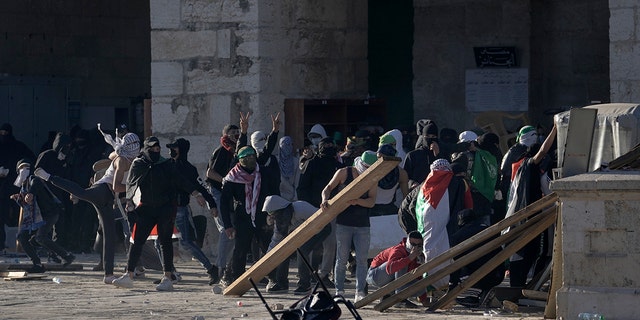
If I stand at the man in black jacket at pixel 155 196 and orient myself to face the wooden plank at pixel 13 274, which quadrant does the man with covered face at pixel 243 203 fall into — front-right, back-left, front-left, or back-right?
back-right

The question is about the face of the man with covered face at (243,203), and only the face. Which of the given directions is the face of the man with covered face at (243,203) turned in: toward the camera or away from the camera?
toward the camera

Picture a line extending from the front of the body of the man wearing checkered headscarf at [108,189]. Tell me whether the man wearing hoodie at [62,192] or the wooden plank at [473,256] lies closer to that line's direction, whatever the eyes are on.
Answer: the man wearing hoodie

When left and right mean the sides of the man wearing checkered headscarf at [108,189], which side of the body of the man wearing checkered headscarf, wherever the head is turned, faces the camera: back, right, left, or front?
left

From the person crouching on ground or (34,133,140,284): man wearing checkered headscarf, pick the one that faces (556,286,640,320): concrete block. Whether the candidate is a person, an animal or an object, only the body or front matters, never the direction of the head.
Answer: the person crouching on ground
